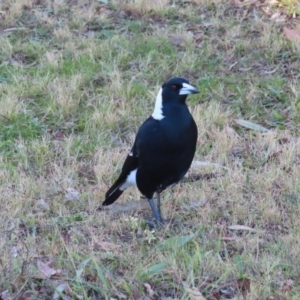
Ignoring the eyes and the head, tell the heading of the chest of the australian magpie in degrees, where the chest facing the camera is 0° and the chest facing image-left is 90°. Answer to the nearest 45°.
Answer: approximately 315°

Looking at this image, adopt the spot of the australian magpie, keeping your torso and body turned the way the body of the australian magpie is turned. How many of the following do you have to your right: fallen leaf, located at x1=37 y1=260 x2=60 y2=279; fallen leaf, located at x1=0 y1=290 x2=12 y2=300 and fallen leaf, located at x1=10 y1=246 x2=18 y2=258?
3

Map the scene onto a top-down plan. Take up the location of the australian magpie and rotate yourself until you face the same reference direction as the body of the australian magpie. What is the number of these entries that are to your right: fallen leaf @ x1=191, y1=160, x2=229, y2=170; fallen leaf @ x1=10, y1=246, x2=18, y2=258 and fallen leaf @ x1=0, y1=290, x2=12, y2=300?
2

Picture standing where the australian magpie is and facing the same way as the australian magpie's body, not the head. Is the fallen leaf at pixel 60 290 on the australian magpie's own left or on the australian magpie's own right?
on the australian magpie's own right

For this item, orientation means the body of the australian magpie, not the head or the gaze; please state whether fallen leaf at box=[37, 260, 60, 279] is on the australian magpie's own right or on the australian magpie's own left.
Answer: on the australian magpie's own right

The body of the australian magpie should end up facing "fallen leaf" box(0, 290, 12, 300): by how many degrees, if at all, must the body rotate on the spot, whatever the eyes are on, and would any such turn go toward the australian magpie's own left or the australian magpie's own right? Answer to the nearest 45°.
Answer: approximately 90° to the australian magpie's own right

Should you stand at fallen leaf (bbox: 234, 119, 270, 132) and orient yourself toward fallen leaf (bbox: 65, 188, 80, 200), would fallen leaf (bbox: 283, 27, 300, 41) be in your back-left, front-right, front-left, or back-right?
back-right

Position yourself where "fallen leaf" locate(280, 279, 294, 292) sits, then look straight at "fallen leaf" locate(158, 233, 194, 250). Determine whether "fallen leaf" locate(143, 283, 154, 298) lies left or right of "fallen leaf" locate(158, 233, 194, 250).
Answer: left

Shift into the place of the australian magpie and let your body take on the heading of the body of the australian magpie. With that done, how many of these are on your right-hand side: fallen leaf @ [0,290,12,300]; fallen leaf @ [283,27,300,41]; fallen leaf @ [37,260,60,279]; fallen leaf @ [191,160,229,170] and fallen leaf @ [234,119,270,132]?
2

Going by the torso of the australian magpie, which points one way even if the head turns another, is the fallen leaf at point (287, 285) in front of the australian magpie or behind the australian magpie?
in front
